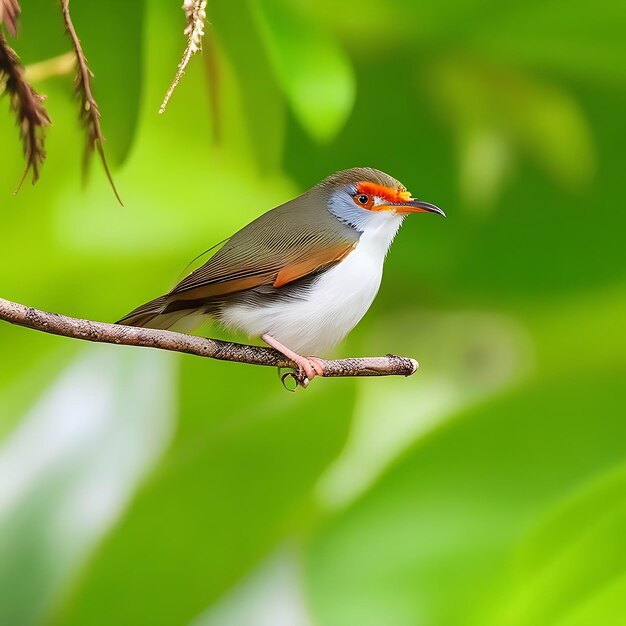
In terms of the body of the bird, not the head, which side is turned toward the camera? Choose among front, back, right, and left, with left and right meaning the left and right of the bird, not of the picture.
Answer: right
